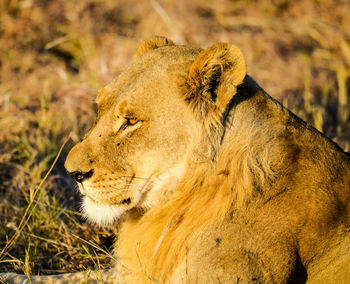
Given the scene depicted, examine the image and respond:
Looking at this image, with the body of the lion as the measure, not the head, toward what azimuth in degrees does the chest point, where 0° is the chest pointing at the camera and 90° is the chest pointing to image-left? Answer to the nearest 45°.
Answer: approximately 90°
